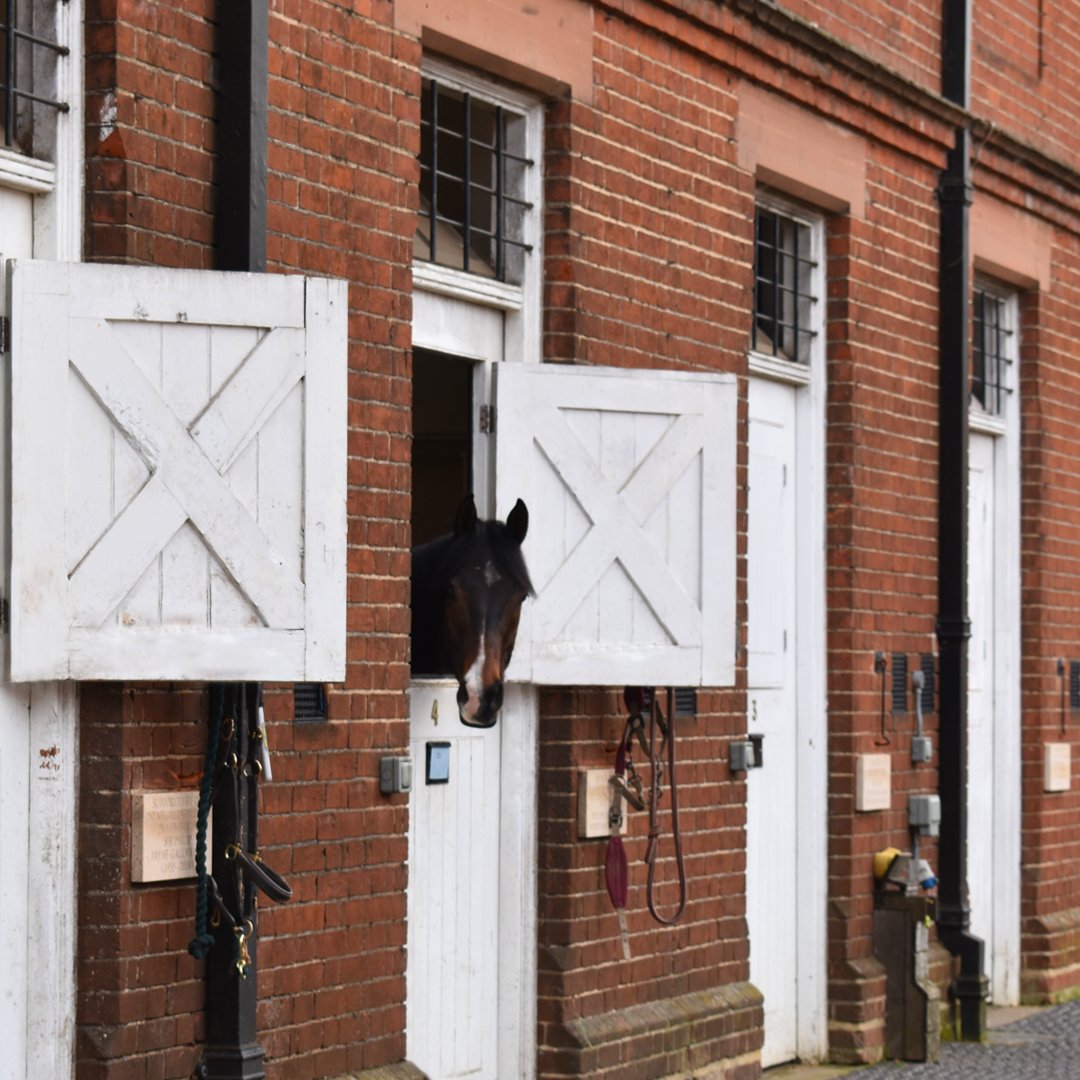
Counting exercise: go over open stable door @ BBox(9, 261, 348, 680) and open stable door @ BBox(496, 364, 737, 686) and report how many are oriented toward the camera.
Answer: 2

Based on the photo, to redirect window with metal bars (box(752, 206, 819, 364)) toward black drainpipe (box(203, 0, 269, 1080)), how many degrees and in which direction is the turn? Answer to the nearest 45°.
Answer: approximately 45° to its right
